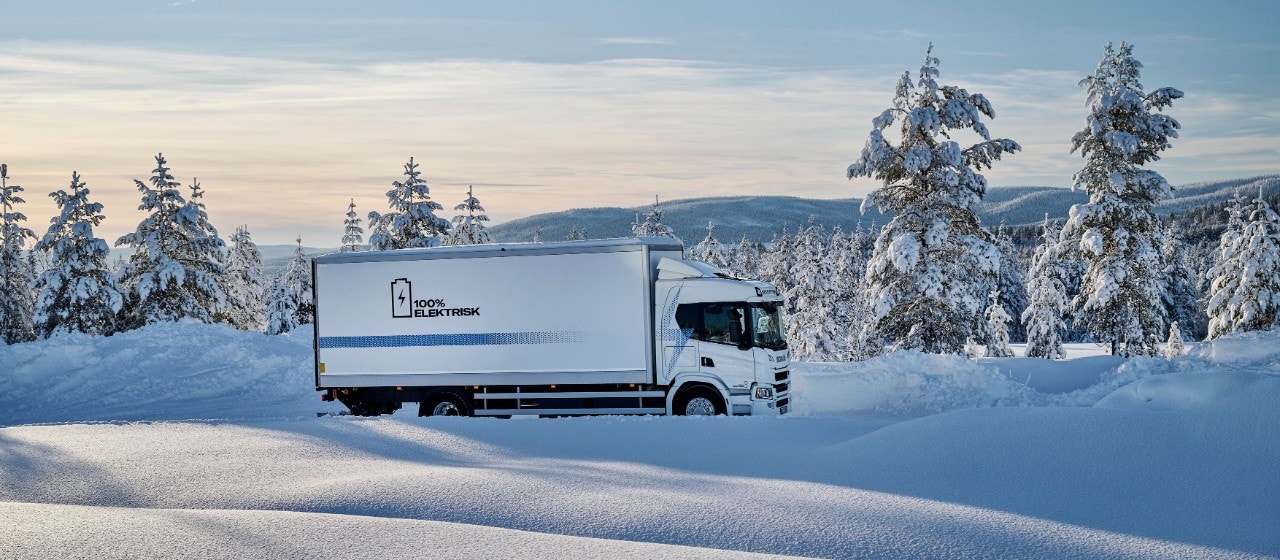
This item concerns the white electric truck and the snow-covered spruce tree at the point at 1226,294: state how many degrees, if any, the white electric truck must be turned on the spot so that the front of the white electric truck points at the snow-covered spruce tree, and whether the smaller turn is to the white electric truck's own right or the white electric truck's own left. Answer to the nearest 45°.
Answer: approximately 45° to the white electric truck's own left

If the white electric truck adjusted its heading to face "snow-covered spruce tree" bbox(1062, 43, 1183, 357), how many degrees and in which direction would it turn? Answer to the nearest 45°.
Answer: approximately 45° to its left

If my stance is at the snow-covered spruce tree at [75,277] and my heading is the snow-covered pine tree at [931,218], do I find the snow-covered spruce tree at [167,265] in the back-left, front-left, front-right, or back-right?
front-left

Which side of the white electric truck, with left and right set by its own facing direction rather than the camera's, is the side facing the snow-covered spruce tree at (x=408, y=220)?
left

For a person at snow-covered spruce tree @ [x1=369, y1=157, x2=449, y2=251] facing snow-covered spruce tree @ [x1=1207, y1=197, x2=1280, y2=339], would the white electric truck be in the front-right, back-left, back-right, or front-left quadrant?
front-right

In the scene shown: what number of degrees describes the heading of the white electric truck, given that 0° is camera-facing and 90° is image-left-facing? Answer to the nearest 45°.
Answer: approximately 270°

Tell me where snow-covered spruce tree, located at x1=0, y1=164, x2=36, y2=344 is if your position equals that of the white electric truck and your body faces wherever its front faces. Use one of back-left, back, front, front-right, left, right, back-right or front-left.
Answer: back-left

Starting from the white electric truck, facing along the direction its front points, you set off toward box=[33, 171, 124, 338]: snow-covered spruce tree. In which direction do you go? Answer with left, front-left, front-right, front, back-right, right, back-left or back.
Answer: back-left

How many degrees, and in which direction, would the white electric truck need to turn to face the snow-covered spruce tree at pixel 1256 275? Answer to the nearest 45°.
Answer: approximately 45° to its left

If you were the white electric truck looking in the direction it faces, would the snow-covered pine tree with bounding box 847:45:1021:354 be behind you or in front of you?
in front
